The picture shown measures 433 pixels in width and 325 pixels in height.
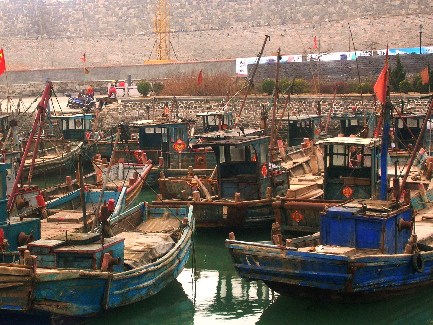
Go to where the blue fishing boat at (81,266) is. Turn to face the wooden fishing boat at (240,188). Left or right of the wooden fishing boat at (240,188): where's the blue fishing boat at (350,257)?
right

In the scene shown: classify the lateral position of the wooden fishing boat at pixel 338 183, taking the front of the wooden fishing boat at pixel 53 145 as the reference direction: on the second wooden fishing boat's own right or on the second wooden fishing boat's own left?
on the second wooden fishing boat's own left

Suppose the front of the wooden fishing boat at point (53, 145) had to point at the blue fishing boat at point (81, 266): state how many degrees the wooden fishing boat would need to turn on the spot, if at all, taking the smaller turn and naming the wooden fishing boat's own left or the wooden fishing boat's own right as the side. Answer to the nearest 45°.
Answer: approximately 45° to the wooden fishing boat's own left

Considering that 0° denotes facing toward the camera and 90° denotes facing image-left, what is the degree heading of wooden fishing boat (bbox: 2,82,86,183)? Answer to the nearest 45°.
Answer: approximately 45°

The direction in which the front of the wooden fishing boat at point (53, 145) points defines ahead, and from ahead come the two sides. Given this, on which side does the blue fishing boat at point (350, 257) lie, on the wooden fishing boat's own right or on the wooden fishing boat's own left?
on the wooden fishing boat's own left

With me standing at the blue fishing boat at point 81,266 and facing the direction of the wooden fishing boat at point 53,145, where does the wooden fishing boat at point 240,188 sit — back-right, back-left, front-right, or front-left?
front-right

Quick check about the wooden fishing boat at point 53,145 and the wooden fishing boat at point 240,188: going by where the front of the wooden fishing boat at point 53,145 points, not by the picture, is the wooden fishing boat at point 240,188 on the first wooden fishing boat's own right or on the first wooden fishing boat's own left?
on the first wooden fishing boat's own left
